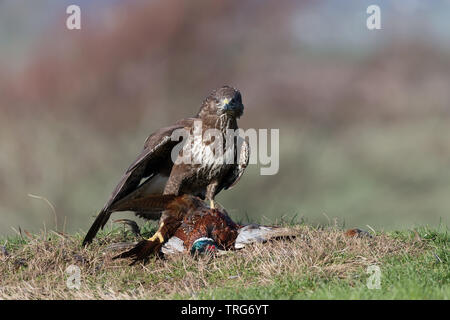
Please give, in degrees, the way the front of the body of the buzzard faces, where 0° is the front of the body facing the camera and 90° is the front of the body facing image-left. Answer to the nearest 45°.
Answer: approximately 315°
